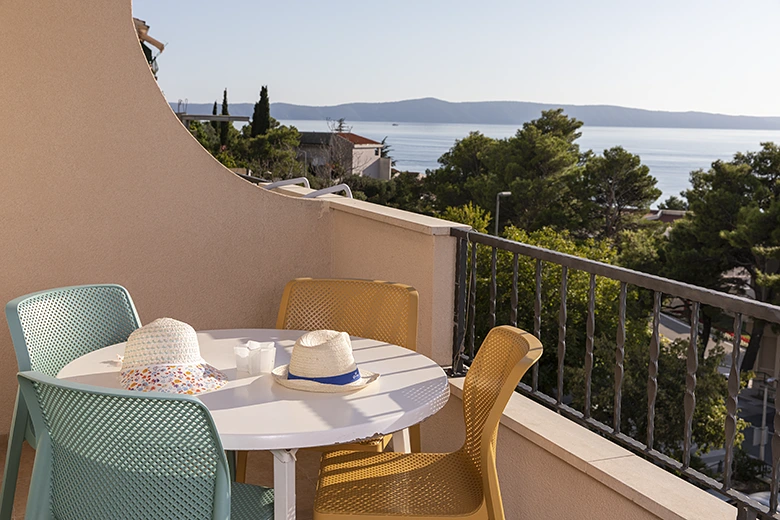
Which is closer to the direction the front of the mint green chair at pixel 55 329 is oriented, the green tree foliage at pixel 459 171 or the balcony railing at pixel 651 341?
the balcony railing

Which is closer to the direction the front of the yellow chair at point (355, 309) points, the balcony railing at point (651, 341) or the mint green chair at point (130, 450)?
the mint green chair

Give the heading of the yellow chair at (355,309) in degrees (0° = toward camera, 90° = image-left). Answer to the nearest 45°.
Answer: approximately 45°

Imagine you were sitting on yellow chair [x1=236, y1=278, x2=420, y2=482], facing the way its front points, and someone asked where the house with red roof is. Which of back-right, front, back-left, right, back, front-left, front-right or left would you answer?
back-right

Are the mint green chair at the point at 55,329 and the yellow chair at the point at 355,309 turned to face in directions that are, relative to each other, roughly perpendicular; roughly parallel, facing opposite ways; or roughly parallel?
roughly perpendicular

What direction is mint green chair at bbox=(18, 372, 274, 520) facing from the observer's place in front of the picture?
facing away from the viewer and to the right of the viewer

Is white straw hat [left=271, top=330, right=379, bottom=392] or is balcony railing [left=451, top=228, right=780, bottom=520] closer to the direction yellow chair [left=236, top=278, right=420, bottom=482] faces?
the white straw hat

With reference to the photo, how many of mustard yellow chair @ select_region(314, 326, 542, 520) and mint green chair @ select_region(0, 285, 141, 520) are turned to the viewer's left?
1

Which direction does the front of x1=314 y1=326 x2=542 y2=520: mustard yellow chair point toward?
to the viewer's left

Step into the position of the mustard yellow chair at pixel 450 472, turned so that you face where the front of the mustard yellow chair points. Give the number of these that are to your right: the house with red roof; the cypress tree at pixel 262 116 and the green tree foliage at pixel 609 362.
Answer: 3
